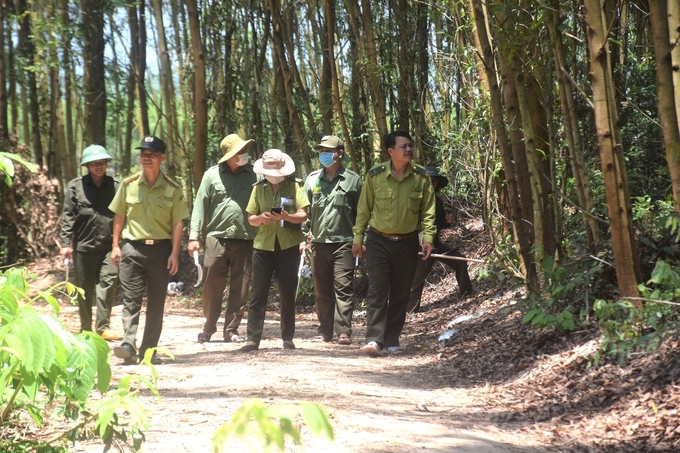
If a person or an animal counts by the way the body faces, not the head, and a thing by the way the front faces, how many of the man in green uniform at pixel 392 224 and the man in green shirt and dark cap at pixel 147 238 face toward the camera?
2

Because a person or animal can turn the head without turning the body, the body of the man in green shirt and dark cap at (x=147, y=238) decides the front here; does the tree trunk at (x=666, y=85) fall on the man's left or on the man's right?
on the man's left

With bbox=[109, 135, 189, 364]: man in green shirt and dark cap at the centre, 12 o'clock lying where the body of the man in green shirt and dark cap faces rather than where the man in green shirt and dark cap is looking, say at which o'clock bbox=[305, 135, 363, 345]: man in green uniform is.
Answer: The man in green uniform is roughly at 8 o'clock from the man in green shirt and dark cap.

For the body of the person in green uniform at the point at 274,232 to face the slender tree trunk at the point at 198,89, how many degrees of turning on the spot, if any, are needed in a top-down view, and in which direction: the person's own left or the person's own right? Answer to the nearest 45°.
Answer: approximately 180°

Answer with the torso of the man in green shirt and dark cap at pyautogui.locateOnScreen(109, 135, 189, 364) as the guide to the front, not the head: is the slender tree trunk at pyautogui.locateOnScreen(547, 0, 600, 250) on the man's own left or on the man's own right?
on the man's own left

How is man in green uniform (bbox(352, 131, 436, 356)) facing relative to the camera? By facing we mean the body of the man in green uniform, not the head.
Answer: toward the camera

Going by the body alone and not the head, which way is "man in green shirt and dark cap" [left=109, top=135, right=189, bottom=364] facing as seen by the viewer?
toward the camera

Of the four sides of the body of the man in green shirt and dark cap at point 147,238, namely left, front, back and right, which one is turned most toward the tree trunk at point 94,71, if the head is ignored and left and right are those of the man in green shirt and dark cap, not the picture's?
back

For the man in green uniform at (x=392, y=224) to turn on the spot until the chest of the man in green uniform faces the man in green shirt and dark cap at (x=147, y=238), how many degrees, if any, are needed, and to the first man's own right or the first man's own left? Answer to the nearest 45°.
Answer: approximately 90° to the first man's own right

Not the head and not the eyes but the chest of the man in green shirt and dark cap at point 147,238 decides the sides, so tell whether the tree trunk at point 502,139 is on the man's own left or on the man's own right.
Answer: on the man's own left
